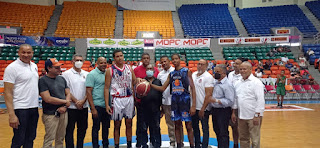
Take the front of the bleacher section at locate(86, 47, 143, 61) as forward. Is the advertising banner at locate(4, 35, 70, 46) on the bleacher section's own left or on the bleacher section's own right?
on the bleacher section's own right

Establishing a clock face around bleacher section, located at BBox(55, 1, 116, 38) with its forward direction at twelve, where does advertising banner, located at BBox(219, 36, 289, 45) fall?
The advertising banner is roughly at 10 o'clock from the bleacher section.

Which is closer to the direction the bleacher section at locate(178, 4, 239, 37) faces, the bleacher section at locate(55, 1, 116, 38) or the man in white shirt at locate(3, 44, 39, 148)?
the man in white shirt

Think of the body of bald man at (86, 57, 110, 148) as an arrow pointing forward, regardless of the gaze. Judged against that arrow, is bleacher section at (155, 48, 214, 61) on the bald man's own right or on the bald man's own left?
on the bald man's own left

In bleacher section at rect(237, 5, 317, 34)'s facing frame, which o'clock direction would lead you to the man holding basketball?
The man holding basketball is roughly at 12 o'clock from the bleacher section.

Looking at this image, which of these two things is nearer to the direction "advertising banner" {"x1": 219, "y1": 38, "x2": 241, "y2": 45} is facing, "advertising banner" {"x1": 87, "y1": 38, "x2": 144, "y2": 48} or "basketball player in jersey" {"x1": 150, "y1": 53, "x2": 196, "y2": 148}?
the basketball player in jersey
